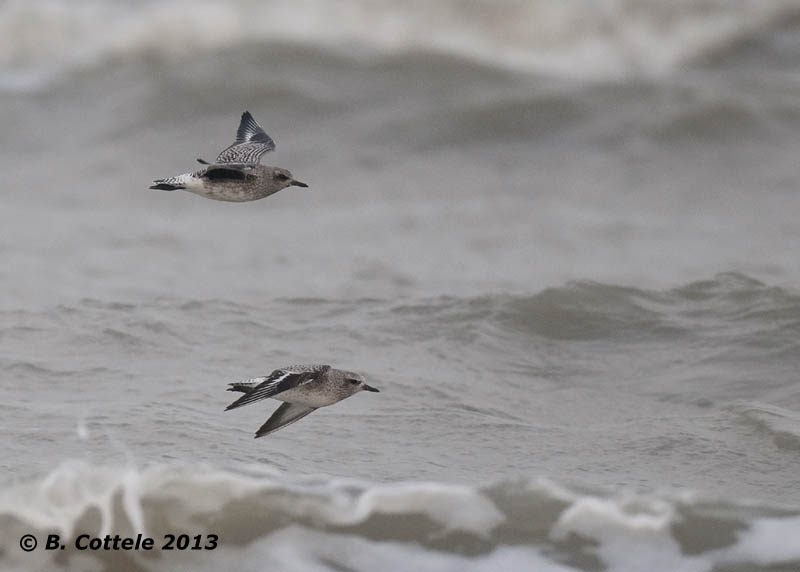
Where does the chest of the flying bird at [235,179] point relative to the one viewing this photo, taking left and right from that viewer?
facing to the right of the viewer

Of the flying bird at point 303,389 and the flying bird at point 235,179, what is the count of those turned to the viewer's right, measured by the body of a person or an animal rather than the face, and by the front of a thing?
2

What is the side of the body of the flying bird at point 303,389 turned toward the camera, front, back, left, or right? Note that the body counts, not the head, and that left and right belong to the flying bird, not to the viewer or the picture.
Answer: right
